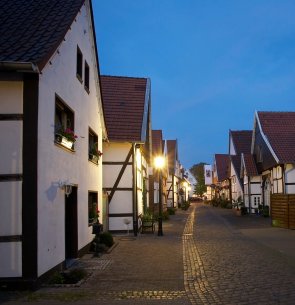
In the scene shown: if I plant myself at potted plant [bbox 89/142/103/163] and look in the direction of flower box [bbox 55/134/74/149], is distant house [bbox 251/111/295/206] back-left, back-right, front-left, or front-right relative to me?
back-left

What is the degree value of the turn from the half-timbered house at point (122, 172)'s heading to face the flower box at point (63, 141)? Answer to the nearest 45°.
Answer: approximately 90° to its right

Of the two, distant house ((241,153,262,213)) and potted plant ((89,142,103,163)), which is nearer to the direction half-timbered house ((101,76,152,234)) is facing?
the distant house

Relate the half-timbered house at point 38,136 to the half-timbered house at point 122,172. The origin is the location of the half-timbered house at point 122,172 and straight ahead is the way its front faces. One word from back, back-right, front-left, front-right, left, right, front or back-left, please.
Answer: right

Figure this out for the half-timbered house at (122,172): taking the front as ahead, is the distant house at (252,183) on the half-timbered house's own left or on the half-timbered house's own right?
on the half-timbered house's own left

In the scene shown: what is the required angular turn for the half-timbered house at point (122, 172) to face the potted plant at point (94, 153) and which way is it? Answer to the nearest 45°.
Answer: approximately 90° to its right

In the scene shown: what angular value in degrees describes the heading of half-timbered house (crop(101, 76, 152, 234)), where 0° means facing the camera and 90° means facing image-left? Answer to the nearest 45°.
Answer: approximately 270°

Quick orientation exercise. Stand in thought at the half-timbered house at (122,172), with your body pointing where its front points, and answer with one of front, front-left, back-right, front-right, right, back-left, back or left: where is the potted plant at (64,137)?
right

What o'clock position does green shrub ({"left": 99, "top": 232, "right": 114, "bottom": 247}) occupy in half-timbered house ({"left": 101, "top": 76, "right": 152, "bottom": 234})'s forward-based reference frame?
The green shrub is roughly at 3 o'clock from the half-timbered house.

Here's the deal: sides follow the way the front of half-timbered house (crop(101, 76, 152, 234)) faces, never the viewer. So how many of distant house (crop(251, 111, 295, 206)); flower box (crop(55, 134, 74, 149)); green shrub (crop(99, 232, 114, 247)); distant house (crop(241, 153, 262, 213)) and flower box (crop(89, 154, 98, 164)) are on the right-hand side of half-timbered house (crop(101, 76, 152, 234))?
3

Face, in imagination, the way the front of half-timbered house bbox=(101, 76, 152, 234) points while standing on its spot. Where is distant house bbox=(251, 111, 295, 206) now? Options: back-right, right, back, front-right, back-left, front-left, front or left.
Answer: front-left
